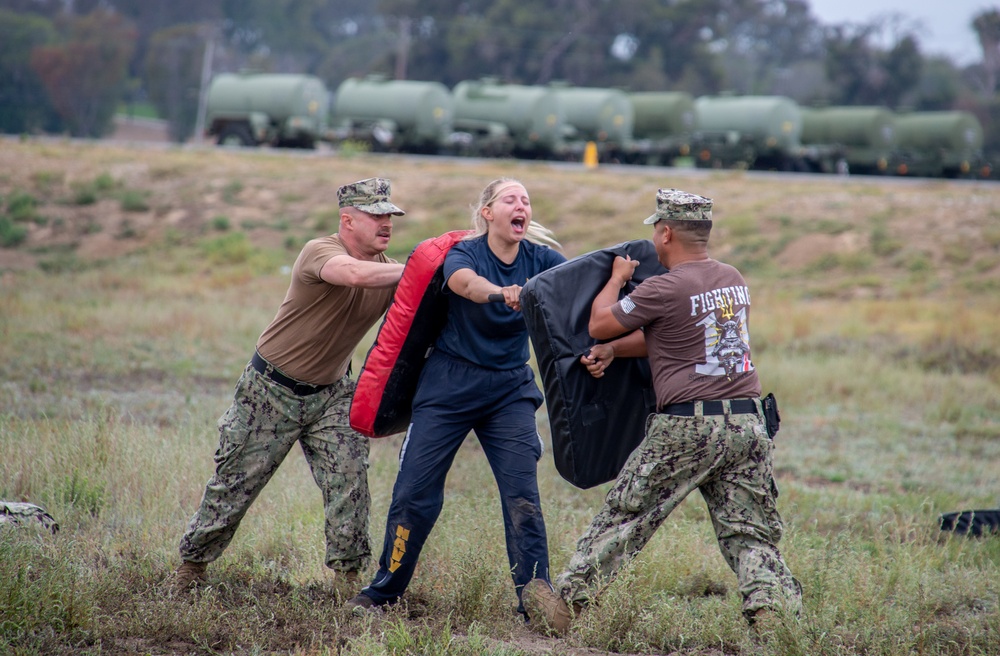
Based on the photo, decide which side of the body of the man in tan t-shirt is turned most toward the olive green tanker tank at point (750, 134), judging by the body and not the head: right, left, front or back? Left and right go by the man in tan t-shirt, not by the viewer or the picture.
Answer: left

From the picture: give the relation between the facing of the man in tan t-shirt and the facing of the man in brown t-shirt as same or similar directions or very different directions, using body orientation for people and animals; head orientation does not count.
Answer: very different directions

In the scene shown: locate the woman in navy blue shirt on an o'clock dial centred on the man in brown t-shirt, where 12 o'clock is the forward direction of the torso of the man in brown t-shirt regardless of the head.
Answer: The woman in navy blue shirt is roughly at 11 o'clock from the man in brown t-shirt.

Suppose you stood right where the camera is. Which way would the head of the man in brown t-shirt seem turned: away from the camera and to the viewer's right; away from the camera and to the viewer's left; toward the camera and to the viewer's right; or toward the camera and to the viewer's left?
away from the camera and to the viewer's left

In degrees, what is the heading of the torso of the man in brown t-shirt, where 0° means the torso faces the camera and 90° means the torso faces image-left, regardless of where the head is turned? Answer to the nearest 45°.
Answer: approximately 135°
